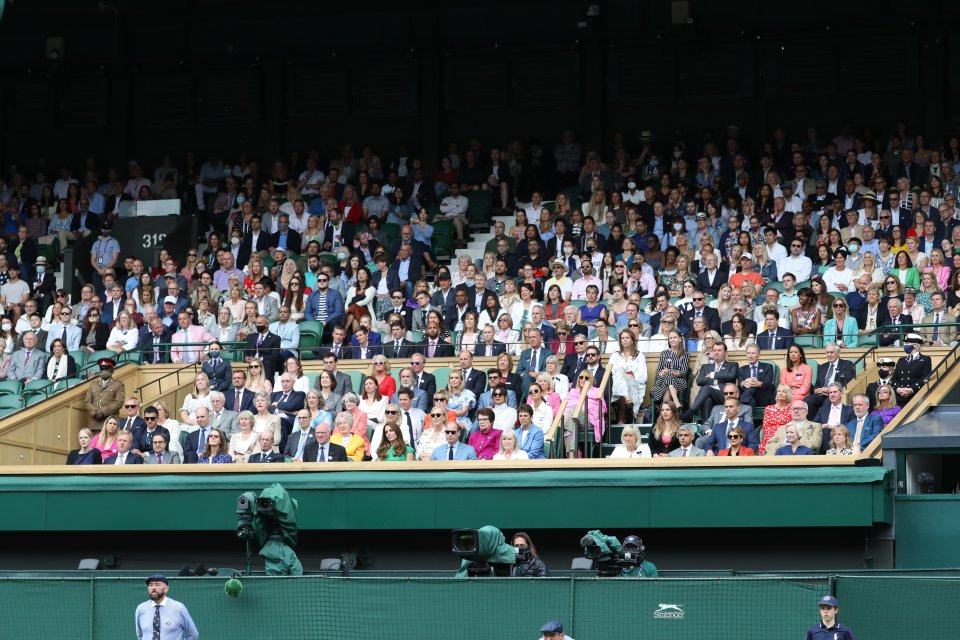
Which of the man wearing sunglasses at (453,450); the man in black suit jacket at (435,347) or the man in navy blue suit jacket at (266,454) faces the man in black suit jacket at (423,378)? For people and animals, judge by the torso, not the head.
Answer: the man in black suit jacket at (435,347)

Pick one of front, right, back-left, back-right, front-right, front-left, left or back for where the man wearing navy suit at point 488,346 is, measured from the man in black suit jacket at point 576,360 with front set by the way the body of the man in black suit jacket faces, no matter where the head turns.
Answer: back-right

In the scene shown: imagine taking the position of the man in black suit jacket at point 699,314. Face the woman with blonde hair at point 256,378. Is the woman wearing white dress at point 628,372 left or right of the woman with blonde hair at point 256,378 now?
left

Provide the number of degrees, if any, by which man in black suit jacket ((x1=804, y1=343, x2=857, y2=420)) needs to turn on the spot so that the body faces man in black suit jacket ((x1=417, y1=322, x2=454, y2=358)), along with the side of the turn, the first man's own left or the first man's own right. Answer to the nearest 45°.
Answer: approximately 45° to the first man's own right

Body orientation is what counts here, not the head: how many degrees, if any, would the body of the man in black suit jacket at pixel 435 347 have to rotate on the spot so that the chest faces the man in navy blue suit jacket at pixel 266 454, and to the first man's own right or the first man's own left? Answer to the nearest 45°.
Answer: approximately 45° to the first man's own right

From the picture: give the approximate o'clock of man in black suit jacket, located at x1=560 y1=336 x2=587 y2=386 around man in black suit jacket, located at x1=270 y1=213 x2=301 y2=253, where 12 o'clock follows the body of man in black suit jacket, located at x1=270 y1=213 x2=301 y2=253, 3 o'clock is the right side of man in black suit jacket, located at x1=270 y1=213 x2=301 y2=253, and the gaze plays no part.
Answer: man in black suit jacket, located at x1=560 y1=336 x2=587 y2=386 is roughly at 11 o'clock from man in black suit jacket, located at x1=270 y1=213 x2=301 y2=253.

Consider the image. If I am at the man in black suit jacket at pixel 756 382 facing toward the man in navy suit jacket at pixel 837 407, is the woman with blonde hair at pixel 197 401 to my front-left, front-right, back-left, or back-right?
back-right

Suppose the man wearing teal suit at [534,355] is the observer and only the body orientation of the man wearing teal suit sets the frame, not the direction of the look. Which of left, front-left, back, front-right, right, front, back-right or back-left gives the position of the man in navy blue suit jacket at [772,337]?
back-left
